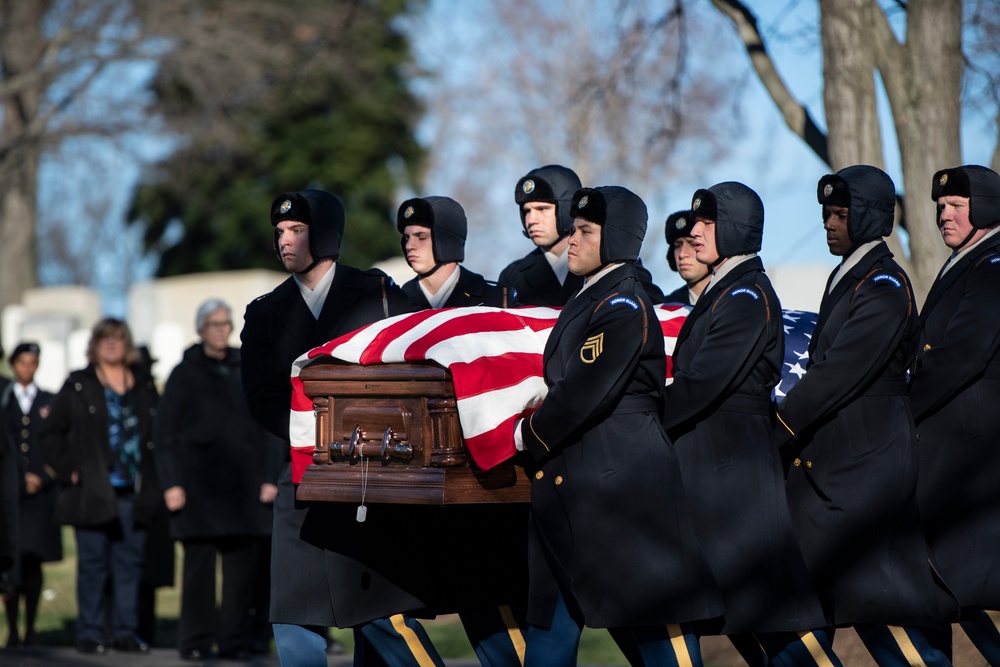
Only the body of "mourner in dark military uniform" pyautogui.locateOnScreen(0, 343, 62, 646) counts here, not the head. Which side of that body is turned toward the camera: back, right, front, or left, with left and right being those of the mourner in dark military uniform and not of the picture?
front

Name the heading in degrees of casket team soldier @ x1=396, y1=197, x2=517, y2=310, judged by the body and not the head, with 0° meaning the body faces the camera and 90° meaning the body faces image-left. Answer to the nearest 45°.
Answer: approximately 45°

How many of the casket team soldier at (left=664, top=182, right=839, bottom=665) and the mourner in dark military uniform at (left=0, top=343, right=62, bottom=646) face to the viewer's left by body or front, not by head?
1

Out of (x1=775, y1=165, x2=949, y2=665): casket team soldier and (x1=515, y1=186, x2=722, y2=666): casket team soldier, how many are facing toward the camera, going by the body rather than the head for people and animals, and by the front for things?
0

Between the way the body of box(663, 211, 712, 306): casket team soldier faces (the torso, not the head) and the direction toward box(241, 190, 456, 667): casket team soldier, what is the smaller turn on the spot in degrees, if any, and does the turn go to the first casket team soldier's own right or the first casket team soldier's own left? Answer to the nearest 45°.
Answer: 0° — they already face them

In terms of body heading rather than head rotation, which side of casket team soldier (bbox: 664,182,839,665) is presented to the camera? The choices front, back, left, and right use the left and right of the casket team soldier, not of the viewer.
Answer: left

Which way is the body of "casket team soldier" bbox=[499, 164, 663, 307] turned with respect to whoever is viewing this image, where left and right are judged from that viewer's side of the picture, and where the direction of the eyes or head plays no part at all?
facing the viewer and to the left of the viewer

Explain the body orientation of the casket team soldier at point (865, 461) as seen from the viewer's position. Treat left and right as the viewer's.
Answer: facing to the left of the viewer

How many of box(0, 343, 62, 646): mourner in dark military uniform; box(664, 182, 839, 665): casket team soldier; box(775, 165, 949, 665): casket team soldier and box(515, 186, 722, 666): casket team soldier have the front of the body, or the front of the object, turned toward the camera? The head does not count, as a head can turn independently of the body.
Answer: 1

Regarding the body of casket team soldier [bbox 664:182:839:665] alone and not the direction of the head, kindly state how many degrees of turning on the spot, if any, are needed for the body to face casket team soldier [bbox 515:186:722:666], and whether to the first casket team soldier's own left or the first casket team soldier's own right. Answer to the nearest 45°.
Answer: approximately 45° to the first casket team soldier's own left

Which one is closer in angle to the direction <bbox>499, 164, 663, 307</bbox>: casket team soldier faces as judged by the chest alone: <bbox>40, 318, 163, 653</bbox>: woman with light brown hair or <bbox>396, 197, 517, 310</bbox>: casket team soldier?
the casket team soldier

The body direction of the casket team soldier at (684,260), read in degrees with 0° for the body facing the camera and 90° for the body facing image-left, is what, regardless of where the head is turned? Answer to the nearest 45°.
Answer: approximately 45°

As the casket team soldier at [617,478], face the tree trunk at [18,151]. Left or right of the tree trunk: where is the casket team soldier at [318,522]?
left

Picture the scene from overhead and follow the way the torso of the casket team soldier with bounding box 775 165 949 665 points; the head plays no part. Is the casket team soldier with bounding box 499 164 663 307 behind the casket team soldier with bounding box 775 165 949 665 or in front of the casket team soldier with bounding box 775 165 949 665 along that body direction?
in front

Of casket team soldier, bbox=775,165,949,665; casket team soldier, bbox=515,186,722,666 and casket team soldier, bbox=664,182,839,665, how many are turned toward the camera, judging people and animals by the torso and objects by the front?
0

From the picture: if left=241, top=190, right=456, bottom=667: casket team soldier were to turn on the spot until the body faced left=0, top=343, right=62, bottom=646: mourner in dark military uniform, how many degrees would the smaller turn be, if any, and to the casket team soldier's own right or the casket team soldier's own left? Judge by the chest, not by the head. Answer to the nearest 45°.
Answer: approximately 90° to the casket team soldier's own right
